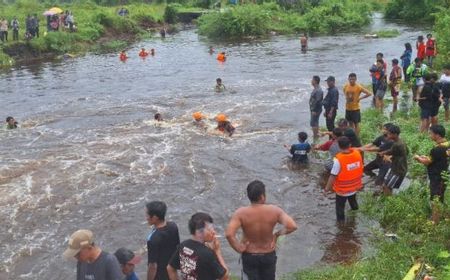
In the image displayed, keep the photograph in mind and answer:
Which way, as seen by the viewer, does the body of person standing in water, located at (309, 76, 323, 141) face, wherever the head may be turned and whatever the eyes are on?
to the viewer's left

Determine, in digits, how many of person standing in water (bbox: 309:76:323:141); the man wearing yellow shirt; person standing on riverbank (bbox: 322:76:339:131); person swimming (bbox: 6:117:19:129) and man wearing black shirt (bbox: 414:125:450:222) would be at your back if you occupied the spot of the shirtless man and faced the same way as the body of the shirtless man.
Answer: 0

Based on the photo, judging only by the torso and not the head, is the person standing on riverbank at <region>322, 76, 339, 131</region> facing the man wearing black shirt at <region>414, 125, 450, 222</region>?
no

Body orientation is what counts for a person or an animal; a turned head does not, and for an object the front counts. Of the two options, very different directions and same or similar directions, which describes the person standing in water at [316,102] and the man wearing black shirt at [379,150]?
same or similar directions

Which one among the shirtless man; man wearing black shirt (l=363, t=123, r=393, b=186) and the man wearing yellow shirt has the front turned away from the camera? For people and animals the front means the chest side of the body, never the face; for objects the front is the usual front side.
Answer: the shirtless man

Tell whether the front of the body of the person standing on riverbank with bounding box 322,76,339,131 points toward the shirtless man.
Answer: no

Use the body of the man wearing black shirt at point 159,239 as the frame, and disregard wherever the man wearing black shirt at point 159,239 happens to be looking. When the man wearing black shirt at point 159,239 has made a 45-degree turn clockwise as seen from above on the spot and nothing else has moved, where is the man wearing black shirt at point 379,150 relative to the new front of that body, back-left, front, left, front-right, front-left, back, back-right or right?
front-right

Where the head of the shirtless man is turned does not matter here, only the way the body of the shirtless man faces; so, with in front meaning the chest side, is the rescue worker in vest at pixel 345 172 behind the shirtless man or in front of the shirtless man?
in front

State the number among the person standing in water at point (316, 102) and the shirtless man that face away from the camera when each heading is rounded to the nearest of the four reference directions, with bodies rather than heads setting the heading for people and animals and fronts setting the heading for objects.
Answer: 1

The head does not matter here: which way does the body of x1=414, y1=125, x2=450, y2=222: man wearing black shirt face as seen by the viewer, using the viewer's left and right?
facing to the left of the viewer

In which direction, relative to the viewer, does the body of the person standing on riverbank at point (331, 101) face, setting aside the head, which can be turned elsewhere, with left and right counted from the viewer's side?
facing to the left of the viewer

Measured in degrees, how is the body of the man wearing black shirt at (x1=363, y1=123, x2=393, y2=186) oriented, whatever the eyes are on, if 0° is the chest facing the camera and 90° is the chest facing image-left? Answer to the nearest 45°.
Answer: approximately 90°
